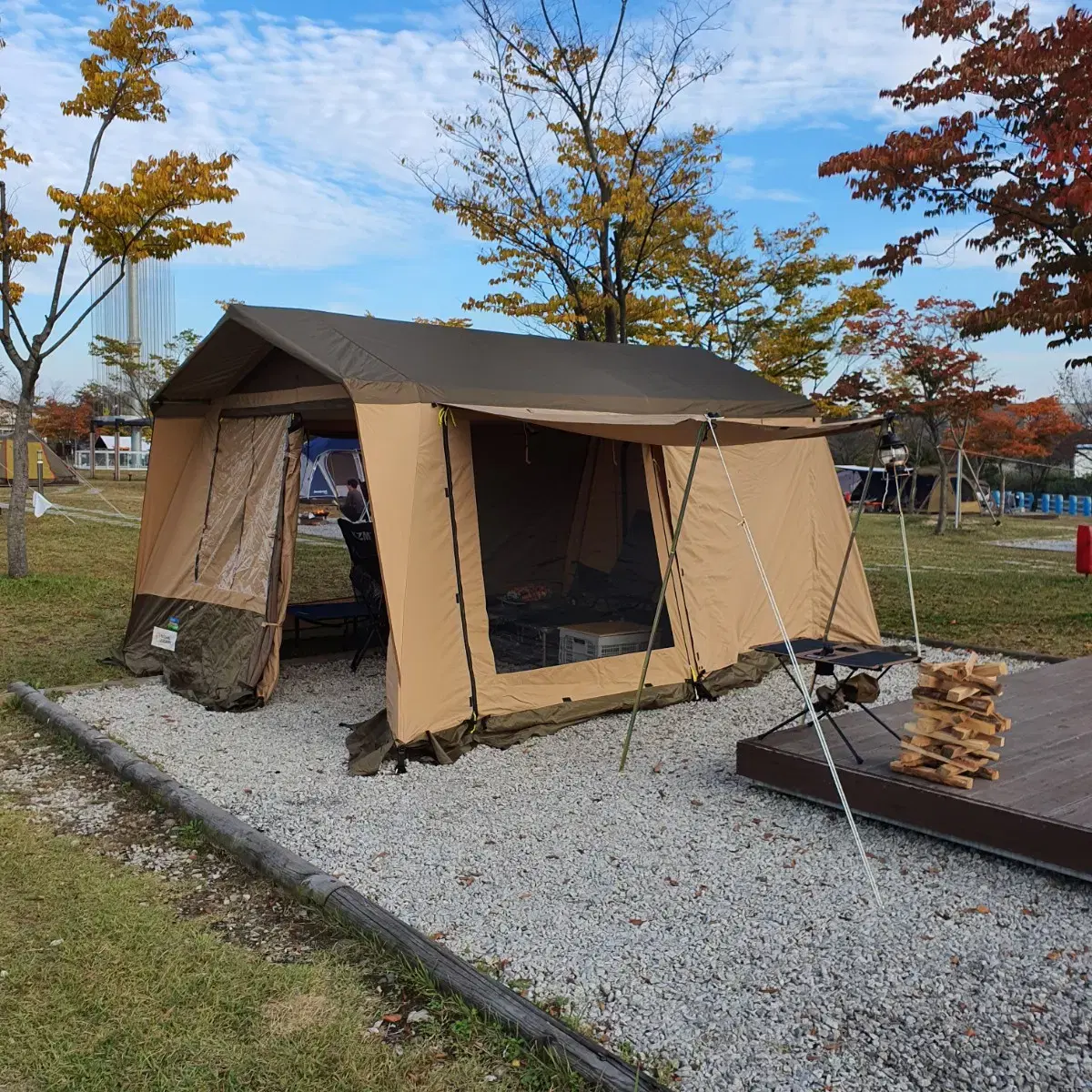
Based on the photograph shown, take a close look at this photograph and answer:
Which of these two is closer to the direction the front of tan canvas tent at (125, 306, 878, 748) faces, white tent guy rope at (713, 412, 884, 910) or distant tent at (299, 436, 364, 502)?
the white tent guy rope

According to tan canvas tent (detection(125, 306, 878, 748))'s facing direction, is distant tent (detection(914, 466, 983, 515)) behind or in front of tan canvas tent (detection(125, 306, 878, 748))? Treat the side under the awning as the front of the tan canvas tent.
behind

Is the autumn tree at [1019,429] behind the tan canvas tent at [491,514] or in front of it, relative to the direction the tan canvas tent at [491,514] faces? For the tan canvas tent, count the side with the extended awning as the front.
behind

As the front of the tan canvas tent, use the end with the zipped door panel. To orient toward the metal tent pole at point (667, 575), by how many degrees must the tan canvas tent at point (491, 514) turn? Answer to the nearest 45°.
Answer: approximately 90° to its left

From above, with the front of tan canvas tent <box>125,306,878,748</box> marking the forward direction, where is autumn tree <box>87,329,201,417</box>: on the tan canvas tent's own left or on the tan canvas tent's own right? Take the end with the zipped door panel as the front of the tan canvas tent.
on the tan canvas tent's own right

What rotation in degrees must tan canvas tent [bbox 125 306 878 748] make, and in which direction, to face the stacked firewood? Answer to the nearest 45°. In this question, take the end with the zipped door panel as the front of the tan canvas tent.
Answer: approximately 90° to its left

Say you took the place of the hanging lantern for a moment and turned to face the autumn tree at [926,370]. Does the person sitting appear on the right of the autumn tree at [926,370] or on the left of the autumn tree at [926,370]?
left

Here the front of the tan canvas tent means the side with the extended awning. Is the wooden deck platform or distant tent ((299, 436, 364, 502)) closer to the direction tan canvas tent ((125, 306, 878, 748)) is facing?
the wooden deck platform

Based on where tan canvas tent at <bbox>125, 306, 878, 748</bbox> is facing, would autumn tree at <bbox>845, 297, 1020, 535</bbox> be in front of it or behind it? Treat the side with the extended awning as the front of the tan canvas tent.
behind

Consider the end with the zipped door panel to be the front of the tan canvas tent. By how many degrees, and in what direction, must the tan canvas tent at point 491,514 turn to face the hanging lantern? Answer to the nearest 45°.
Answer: approximately 90° to its left

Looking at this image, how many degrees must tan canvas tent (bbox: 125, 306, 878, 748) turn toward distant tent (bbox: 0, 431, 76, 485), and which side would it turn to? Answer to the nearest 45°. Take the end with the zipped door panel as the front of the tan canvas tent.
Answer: approximately 90° to its right
